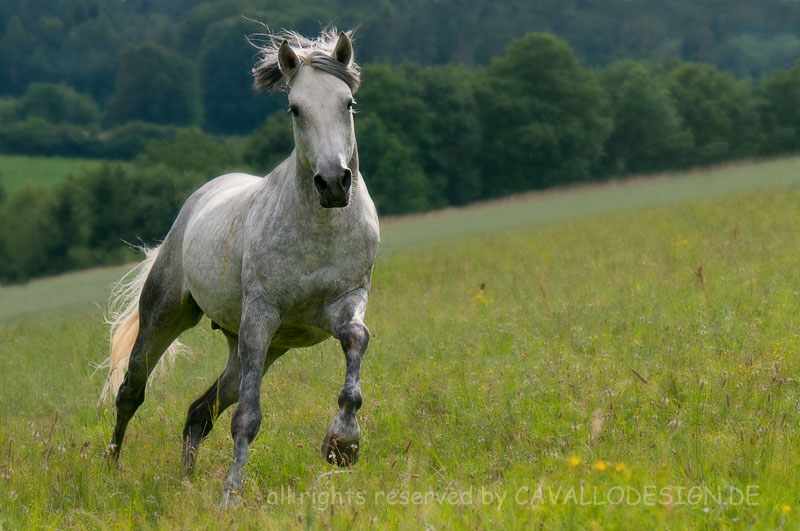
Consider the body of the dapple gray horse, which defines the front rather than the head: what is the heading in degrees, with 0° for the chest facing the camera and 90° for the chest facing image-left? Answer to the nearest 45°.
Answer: approximately 315°
